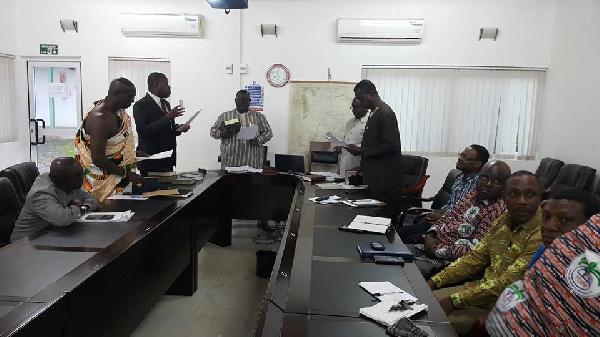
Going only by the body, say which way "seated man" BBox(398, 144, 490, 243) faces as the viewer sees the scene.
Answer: to the viewer's left

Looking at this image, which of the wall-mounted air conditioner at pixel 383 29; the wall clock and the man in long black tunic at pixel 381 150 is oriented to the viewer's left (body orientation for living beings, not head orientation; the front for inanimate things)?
the man in long black tunic

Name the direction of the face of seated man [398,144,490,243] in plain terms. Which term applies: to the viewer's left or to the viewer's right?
to the viewer's left

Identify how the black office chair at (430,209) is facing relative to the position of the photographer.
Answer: facing to the left of the viewer

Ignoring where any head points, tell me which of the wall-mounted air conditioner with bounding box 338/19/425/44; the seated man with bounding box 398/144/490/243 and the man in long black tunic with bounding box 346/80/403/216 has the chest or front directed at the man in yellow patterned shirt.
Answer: the wall-mounted air conditioner

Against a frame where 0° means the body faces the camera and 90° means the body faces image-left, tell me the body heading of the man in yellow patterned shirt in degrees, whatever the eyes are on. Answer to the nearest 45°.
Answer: approximately 45°

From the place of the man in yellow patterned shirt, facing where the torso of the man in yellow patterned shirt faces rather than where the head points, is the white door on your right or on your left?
on your right

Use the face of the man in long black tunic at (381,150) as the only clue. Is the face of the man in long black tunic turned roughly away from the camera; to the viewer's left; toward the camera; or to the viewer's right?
to the viewer's left

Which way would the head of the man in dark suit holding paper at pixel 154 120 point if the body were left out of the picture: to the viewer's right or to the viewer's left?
to the viewer's right

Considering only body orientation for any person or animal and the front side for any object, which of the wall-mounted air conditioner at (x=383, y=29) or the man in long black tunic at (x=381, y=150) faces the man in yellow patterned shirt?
the wall-mounted air conditioner

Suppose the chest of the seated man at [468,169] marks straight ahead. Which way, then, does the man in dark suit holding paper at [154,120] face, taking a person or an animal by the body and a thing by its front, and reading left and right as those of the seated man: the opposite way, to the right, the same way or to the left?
the opposite way

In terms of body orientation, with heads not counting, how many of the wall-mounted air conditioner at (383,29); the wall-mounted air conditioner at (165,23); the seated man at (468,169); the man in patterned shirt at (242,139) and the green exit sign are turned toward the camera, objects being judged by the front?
4
